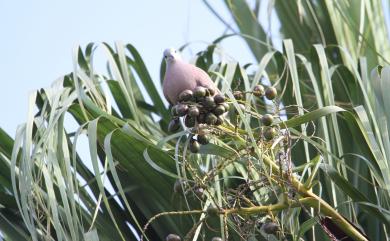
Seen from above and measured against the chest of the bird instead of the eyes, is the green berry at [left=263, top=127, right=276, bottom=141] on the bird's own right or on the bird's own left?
on the bird's own left

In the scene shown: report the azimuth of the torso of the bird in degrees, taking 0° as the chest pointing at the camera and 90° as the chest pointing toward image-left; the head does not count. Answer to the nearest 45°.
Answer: approximately 45°

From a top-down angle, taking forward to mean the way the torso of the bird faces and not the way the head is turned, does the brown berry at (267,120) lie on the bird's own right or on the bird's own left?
on the bird's own left
